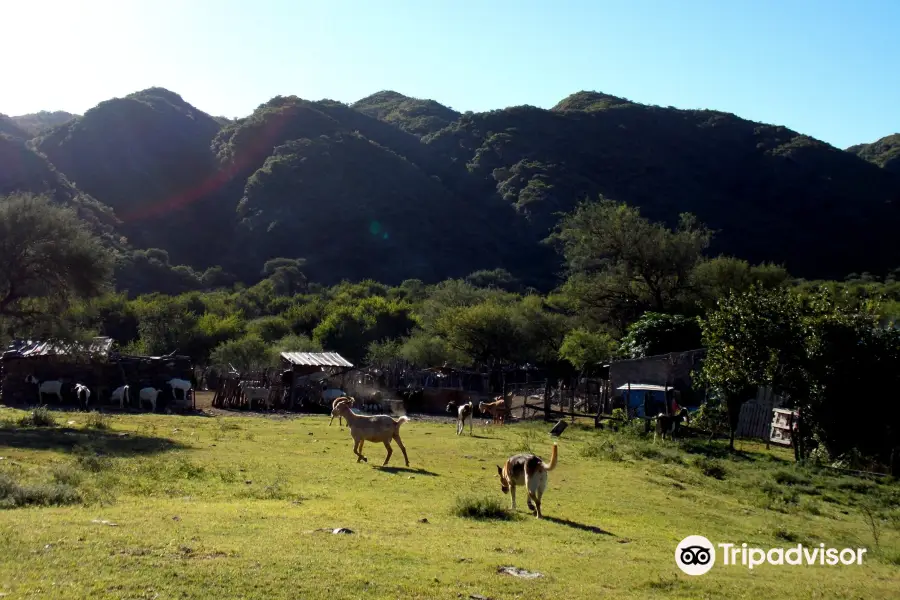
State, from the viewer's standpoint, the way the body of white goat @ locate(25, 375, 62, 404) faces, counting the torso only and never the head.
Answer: to the viewer's left

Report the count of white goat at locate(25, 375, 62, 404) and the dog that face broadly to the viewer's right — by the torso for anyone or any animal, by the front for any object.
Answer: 0

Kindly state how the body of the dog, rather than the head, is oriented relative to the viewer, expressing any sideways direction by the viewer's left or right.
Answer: facing away from the viewer and to the left of the viewer

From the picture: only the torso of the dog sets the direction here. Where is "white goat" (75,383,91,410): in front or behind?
in front

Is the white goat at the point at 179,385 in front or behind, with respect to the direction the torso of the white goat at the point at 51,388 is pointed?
behind

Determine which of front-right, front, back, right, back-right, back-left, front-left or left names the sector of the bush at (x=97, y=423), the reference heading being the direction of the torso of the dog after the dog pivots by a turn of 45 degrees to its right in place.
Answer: front-left

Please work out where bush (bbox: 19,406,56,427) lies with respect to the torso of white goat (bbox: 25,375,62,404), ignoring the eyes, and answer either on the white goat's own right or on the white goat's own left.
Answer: on the white goat's own left

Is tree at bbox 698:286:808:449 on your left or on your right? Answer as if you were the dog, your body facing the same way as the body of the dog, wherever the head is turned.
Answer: on your right

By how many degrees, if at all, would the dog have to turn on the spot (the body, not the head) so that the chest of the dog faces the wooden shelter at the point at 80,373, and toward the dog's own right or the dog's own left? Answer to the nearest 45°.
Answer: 0° — it already faces it

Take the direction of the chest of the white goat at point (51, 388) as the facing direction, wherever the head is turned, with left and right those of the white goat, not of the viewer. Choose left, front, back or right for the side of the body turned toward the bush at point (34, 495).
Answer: left

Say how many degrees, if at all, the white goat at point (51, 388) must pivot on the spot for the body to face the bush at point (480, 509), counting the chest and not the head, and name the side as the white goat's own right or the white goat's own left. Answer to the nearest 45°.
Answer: approximately 90° to the white goat's own left

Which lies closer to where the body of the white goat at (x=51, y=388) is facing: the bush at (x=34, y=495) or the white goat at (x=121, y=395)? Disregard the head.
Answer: the bush
